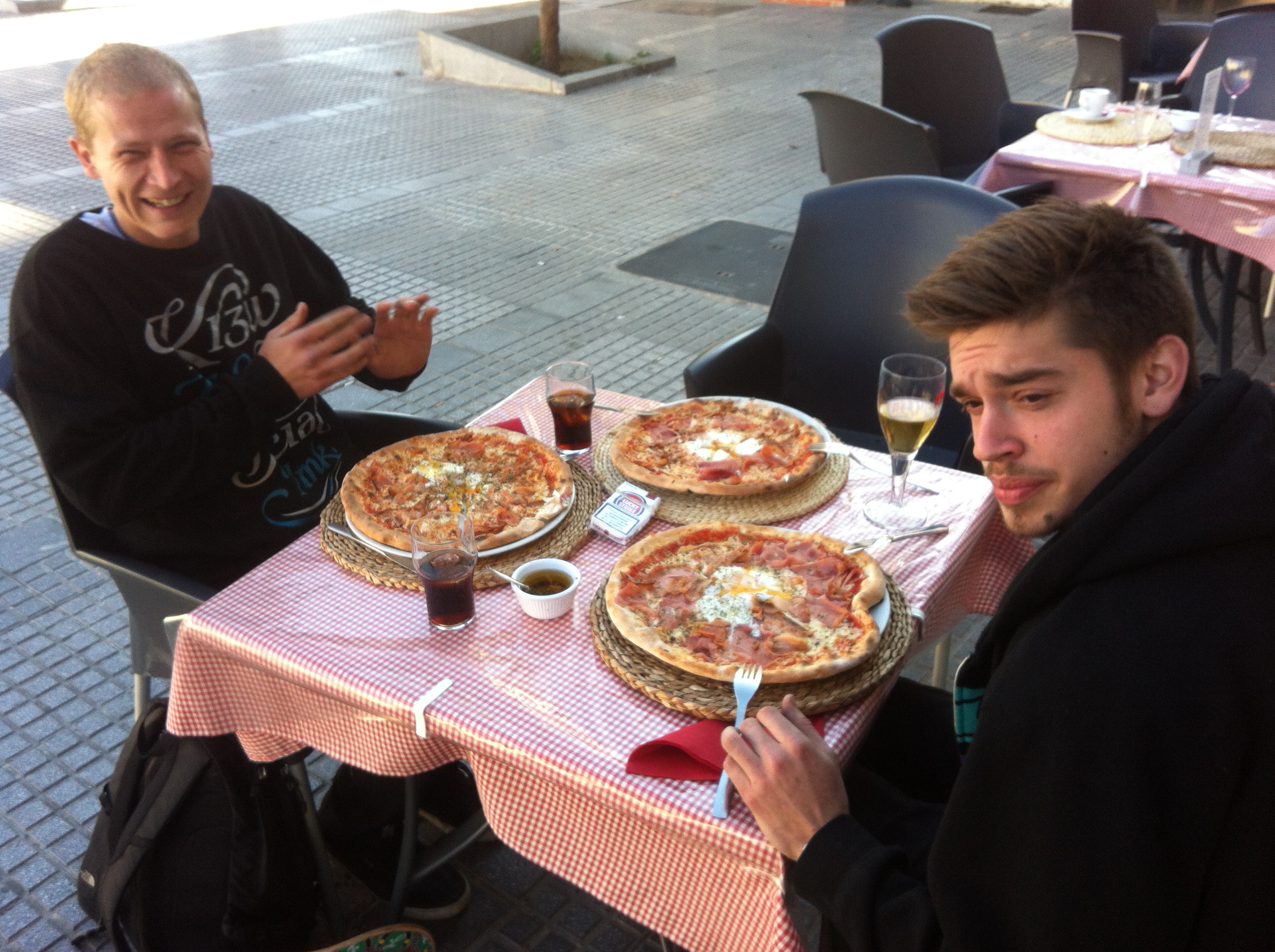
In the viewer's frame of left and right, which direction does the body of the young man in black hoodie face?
facing to the left of the viewer

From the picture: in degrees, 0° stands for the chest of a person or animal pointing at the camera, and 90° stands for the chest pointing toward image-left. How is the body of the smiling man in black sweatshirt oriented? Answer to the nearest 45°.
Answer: approximately 315°

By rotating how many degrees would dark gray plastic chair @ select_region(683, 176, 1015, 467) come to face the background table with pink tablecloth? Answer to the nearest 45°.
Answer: approximately 180°

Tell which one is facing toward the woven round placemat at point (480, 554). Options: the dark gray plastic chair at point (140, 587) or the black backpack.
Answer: the dark gray plastic chair

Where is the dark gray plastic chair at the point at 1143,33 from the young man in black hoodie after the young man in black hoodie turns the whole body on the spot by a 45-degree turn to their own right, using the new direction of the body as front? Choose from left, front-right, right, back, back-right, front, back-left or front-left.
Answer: front-right

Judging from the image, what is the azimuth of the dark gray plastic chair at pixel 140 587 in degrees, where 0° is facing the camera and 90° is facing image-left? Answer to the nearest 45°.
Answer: approximately 315°

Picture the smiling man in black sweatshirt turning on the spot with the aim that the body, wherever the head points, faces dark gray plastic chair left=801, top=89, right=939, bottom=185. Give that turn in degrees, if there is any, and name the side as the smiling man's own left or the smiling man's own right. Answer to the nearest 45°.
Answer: approximately 90° to the smiling man's own left
